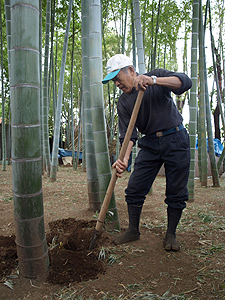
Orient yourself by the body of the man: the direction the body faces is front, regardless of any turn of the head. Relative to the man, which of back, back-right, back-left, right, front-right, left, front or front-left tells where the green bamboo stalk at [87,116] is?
right

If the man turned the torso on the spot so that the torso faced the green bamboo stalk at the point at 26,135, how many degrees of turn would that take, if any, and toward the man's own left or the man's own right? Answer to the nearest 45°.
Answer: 0° — they already face it

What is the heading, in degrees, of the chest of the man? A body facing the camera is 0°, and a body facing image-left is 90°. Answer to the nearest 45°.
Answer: approximately 45°
